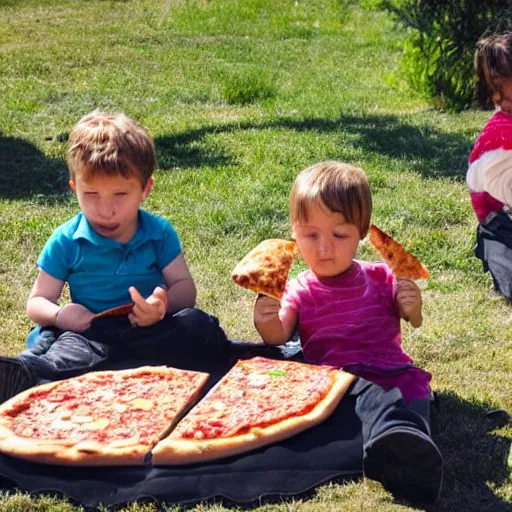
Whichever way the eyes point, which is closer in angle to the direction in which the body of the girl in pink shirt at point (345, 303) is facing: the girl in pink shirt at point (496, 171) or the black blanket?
the black blanket

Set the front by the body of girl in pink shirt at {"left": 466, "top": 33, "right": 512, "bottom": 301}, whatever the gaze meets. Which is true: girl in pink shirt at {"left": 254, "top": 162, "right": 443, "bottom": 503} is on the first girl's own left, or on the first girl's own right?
on the first girl's own right

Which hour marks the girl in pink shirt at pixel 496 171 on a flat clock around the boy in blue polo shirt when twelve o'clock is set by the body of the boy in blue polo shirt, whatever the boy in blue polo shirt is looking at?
The girl in pink shirt is roughly at 8 o'clock from the boy in blue polo shirt.

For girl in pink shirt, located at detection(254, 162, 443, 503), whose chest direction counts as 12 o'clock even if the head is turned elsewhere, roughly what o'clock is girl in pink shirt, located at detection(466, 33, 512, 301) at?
girl in pink shirt, located at detection(466, 33, 512, 301) is roughly at 7 o'clock from girl in pink shirt, located at detection(254, 162, 443, 503).

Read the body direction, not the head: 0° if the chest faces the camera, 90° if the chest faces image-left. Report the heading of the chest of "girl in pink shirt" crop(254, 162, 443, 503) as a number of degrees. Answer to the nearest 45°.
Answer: approximately 0°

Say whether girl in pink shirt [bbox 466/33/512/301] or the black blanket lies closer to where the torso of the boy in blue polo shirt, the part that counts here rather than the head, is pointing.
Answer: the black blanket

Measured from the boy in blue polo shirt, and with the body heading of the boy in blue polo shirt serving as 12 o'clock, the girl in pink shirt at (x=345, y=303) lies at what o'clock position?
The girl in pink shirt is roughly at 10 o'clock from the boy in blue polo shirt.

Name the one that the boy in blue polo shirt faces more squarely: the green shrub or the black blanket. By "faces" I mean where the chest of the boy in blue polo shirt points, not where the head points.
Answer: the black blanket

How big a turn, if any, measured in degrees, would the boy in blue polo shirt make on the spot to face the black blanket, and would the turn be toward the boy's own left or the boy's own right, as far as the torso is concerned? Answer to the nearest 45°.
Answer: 0° — they already face it

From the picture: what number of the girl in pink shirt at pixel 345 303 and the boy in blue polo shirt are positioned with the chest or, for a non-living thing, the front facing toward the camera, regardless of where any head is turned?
2
